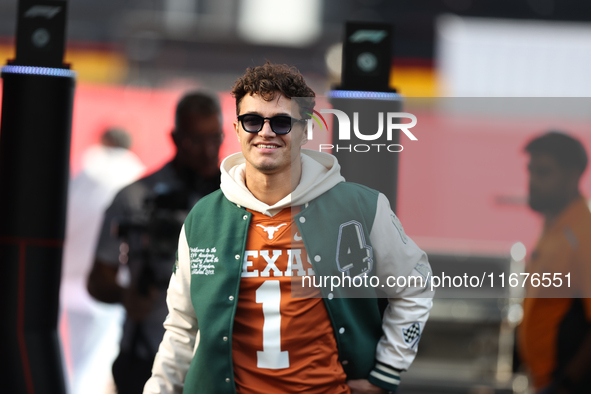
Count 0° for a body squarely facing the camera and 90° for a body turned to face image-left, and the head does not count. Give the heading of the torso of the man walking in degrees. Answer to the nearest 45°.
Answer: approximately 0°

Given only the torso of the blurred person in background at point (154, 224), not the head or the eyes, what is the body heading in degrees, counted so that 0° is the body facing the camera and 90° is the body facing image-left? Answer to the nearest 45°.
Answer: approximately 315°

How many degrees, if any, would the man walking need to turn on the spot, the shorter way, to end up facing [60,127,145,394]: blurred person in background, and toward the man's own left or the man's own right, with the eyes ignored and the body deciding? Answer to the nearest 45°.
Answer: approximately 135° to the man's own right

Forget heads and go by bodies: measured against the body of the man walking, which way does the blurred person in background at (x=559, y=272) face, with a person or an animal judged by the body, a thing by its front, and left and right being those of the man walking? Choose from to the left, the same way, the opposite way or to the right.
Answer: to the right

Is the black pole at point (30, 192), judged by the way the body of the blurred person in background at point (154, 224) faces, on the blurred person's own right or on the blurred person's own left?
on the blurred person's own right

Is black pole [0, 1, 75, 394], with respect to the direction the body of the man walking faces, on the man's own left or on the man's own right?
on the man's own right

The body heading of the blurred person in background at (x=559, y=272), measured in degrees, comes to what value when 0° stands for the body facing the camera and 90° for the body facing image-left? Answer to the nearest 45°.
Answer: approximately 90°

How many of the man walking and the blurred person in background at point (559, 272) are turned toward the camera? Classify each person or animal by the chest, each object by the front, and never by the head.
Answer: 1

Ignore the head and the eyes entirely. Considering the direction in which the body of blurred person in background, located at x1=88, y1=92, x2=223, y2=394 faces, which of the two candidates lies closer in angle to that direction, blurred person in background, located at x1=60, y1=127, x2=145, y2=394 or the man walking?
the man walking

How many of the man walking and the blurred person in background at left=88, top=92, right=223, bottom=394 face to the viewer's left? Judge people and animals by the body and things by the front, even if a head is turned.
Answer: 0

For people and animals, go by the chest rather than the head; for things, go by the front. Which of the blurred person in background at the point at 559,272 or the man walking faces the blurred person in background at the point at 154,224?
the blurred person in background at the point at 559,272

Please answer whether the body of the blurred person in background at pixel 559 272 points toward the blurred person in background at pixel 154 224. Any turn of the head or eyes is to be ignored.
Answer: yes

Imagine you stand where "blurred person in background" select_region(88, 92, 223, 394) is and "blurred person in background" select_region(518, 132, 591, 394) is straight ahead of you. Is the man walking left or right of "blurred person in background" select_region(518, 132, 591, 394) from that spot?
right
